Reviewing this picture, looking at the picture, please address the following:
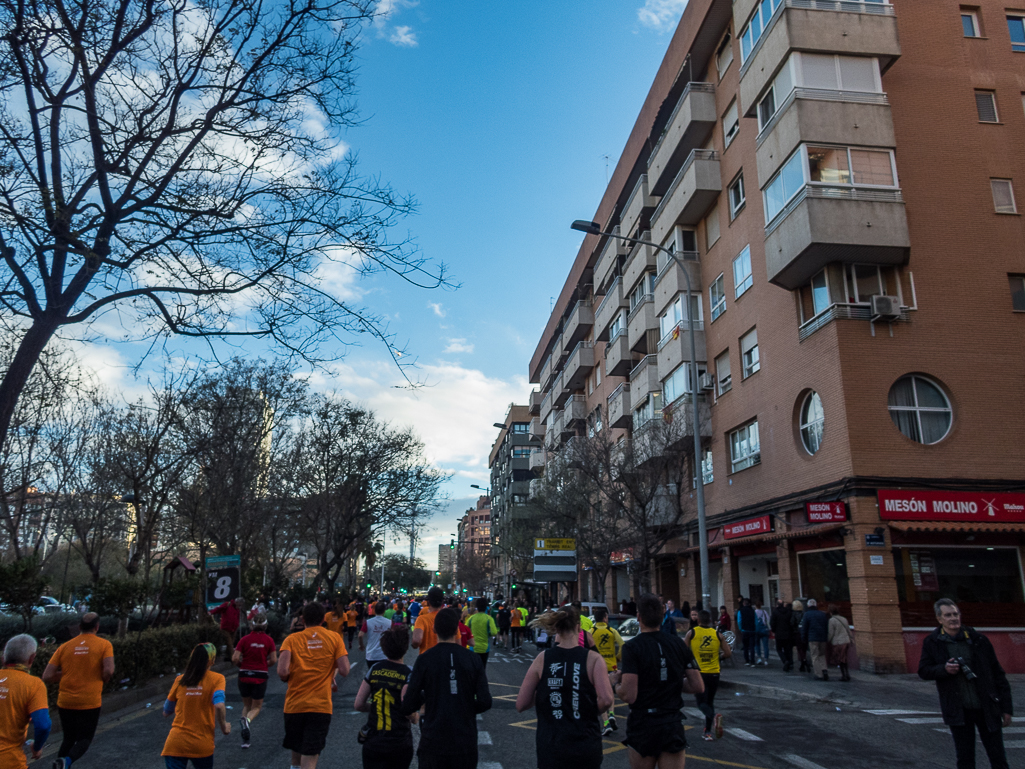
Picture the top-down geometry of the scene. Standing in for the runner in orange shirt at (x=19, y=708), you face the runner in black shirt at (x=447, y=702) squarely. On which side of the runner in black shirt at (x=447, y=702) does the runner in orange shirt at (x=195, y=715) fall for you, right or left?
left

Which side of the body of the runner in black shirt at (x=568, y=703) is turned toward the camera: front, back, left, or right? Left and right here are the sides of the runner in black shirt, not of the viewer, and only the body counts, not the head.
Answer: back

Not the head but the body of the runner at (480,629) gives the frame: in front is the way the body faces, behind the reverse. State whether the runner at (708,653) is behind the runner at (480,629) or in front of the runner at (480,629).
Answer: behind

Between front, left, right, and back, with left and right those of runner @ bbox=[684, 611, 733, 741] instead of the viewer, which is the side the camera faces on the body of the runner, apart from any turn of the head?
back

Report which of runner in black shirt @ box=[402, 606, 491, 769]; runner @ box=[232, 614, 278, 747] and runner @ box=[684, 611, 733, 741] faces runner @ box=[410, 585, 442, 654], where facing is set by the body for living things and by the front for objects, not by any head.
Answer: the runner in black shirt

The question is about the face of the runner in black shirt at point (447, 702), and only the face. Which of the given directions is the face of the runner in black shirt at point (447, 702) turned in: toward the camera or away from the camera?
away from the camera

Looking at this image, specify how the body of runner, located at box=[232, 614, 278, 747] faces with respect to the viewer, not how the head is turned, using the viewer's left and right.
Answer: facing away from the viewer

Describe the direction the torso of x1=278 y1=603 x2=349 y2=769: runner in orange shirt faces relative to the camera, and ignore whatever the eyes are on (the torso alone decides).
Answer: away from the camera

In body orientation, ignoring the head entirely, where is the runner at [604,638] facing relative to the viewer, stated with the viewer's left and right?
facing away from the viewer

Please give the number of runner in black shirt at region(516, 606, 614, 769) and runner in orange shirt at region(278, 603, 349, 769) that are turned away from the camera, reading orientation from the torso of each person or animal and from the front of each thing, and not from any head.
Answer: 2

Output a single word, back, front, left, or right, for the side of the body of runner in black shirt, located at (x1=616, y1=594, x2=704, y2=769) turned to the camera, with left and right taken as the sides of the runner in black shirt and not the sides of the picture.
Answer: back

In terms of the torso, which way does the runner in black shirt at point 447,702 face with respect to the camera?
away from the camera

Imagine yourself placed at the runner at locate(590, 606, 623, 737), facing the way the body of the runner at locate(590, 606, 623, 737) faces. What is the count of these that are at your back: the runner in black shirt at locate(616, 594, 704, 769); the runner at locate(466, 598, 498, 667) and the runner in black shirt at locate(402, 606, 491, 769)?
2

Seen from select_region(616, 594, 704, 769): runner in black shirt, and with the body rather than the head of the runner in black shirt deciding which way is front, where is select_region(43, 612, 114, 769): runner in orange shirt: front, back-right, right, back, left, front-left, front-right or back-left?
left

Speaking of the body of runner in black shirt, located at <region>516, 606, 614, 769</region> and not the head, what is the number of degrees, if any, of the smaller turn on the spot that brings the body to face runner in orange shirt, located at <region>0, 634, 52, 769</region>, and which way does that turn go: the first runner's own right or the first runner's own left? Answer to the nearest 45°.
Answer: approximately 90° to the first runner's own left

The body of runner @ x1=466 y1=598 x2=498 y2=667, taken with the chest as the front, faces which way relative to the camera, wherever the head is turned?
away from the camera

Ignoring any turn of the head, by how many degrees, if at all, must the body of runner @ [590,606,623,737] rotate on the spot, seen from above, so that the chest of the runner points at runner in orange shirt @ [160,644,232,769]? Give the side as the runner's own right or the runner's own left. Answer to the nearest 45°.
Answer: approximately 135° to the runner's own left

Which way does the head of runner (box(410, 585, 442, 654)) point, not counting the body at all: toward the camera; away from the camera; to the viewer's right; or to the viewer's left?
away from the camera

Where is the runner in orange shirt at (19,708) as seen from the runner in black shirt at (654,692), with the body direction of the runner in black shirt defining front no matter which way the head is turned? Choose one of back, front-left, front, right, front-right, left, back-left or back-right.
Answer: left
